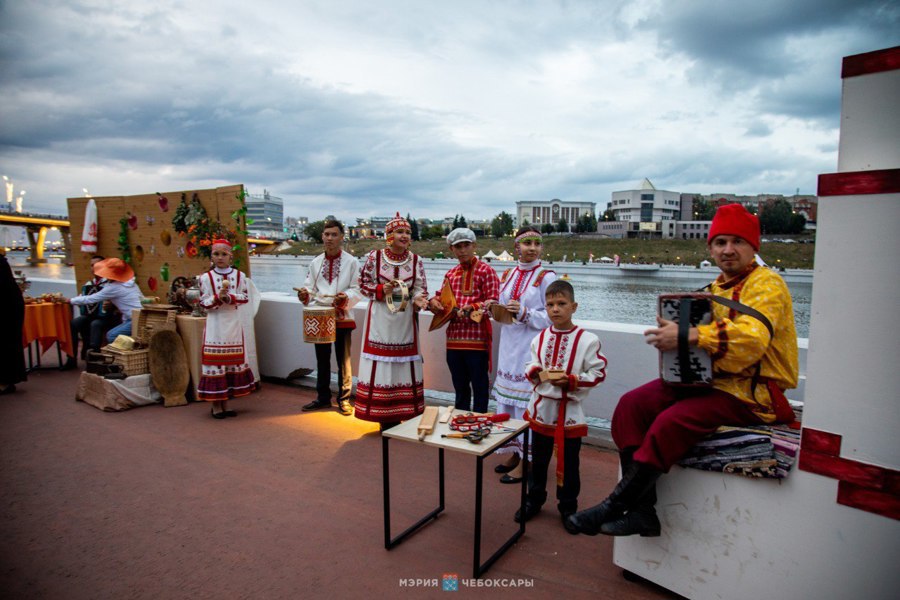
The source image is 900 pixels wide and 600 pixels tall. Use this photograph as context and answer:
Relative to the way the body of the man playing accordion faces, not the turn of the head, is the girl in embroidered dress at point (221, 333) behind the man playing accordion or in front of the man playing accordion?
in front

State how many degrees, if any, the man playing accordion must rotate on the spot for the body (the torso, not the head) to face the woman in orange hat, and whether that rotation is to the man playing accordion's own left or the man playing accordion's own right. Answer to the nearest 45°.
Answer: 0° — they already face them

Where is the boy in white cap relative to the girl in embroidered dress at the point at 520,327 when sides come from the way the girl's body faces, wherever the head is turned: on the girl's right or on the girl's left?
on the girl's right

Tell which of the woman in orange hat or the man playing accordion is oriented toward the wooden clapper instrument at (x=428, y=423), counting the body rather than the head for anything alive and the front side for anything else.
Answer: the man playing accordion

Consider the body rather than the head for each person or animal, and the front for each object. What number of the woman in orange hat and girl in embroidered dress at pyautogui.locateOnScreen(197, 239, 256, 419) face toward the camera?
1

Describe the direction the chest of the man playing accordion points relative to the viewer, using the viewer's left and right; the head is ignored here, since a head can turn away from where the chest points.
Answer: facing to the left of the viewer

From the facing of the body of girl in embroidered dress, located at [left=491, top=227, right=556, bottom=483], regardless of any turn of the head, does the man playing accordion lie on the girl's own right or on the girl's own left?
on the girl's own left

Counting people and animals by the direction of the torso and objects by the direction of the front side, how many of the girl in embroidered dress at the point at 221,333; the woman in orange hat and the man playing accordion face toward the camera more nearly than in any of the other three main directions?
1

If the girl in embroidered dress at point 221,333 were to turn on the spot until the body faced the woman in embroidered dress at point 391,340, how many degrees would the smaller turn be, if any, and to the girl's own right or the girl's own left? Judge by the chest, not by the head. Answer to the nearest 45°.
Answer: approximately 45° to the girl's own left
